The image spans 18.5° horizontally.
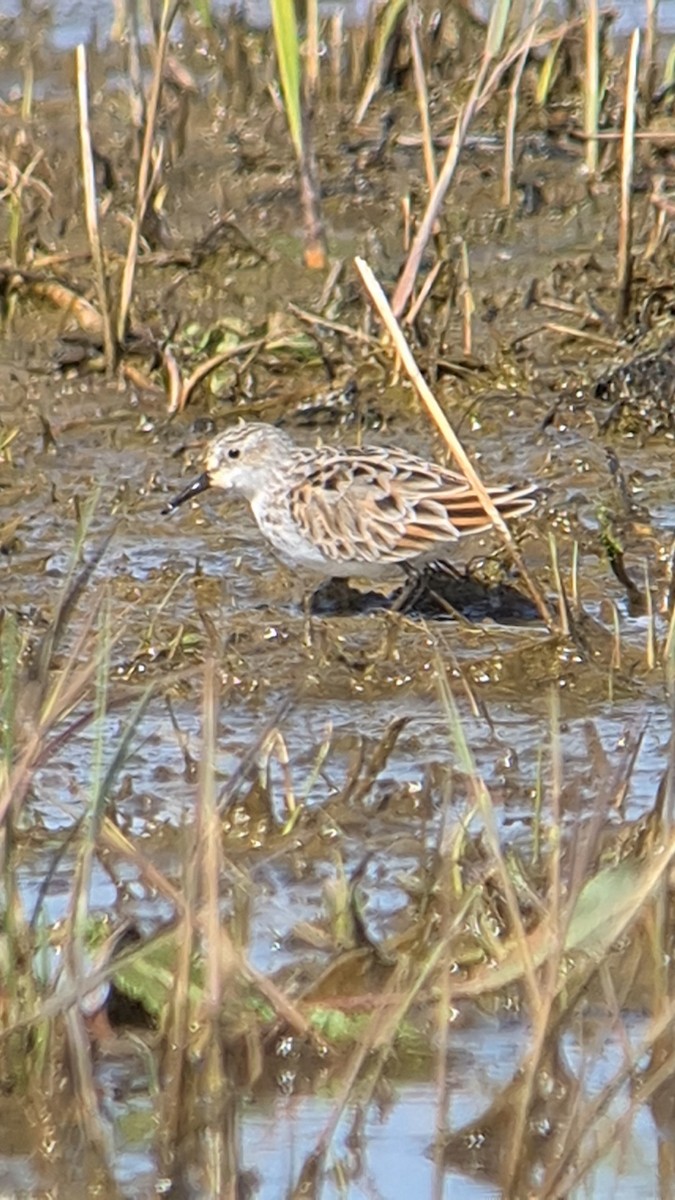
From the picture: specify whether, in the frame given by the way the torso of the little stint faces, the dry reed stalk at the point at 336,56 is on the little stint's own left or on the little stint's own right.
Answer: on the little stint's own right

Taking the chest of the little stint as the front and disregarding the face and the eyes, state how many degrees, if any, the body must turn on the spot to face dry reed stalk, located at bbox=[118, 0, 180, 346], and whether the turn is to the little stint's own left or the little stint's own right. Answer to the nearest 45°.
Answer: approximately 45° to the little stint's own right

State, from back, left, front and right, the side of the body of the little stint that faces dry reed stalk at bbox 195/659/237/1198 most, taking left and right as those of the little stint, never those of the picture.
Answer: left

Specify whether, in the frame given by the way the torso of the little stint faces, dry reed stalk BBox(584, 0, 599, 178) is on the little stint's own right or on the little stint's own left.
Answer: on the little stint's own right

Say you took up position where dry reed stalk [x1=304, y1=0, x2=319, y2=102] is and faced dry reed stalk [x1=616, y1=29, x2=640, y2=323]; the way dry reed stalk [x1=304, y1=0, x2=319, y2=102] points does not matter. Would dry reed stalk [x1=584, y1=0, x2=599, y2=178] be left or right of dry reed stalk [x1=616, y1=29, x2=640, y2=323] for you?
left

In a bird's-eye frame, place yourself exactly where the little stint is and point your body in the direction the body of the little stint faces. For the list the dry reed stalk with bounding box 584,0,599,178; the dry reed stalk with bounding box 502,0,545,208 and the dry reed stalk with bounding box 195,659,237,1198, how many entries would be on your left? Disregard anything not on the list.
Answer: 1

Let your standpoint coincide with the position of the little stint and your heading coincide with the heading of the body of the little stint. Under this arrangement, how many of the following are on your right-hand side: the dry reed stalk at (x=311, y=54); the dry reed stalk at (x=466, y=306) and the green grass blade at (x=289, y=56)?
3

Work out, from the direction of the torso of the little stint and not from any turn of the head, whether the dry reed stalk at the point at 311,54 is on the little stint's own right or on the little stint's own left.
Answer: on the little stint's own right

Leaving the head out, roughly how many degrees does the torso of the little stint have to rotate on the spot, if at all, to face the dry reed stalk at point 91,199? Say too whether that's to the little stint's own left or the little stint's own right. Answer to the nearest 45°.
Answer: approximately 45° to the little stint's own right

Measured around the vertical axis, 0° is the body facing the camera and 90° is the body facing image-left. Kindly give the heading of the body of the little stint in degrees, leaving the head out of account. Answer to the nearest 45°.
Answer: approximately 90°

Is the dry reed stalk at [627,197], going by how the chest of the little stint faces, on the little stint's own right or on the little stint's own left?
on the little stint's own right

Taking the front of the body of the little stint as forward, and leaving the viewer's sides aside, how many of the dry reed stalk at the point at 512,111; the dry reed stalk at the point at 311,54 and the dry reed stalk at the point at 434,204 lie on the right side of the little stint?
3

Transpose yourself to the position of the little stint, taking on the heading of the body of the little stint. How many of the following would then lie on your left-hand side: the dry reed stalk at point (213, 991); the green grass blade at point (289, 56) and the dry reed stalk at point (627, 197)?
1

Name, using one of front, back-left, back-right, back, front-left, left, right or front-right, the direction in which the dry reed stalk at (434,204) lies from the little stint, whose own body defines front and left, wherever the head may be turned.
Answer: right

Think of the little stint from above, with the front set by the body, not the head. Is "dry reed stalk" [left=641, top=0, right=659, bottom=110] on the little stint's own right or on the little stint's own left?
on the little stint's own right
